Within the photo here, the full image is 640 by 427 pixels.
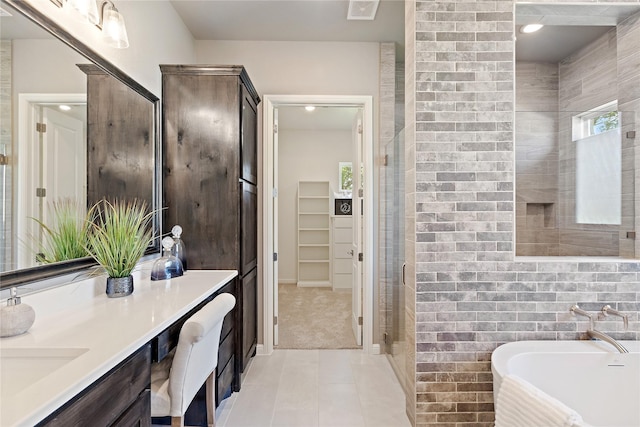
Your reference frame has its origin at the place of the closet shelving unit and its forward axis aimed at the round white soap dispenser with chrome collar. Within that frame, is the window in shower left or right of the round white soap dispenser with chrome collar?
left

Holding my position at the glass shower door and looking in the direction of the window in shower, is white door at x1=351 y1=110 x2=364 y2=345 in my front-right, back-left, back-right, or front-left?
back-left

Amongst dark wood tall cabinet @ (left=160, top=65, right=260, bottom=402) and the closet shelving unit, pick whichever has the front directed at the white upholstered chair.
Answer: the closet shelving unit

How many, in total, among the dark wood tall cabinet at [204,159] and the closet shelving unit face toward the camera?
1

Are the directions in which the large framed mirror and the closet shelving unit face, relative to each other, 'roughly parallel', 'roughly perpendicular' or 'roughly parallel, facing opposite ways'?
roughly perpendicular

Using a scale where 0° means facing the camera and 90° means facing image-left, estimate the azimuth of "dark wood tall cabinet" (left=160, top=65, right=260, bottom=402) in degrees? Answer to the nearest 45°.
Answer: approximately 270°

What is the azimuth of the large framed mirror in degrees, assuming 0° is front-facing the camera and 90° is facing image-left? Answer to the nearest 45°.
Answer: approximately 315°
